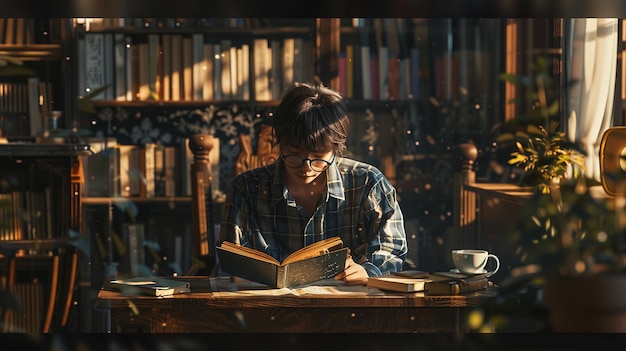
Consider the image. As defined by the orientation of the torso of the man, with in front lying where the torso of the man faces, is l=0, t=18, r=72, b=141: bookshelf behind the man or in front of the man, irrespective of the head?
behind

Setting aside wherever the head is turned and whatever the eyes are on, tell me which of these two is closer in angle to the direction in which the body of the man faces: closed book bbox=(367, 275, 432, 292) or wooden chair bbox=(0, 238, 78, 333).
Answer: the closed book

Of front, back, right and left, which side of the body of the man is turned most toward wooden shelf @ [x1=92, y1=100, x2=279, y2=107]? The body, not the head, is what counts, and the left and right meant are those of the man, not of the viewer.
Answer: back

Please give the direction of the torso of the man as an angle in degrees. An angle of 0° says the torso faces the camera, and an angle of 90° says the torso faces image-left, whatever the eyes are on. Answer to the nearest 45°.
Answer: approximately 0°

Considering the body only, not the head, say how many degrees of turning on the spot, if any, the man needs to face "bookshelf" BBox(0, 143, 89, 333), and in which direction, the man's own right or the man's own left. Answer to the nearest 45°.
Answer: approximately 135° to the man's own right

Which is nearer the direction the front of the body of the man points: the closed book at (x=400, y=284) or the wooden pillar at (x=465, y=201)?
the closed book
